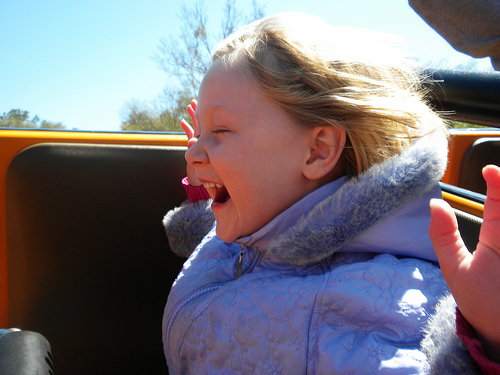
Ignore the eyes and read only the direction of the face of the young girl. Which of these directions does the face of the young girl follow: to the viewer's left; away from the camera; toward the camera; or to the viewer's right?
to the viewer's left

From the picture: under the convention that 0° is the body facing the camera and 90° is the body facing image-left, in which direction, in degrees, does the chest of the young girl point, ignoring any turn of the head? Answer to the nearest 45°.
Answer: approximately 90°
